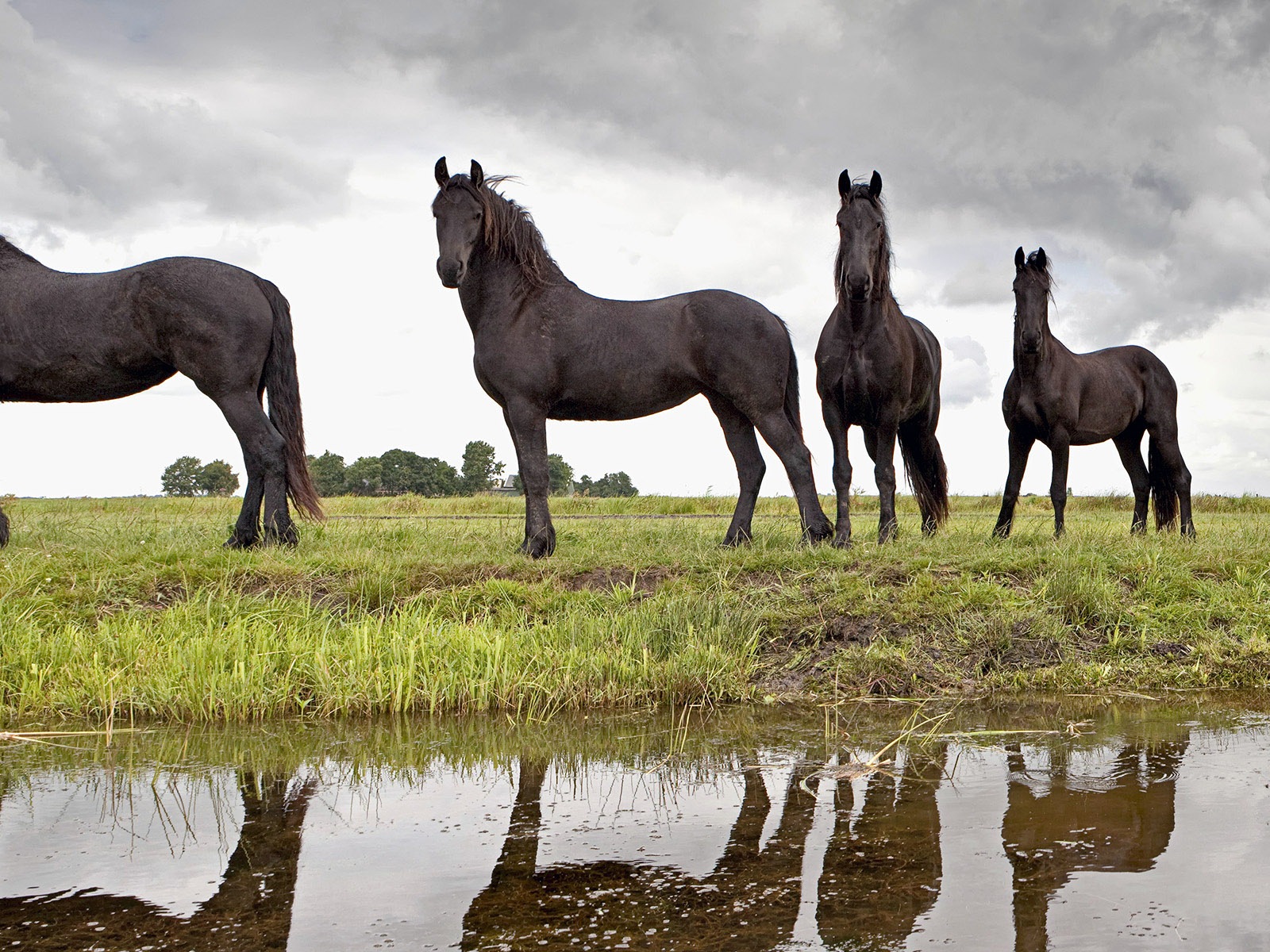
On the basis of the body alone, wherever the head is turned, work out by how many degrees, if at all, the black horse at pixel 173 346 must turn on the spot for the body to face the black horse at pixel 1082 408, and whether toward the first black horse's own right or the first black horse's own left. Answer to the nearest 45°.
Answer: approximately 180°

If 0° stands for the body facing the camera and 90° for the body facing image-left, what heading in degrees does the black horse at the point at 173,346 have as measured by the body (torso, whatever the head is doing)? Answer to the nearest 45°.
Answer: approximately 90°

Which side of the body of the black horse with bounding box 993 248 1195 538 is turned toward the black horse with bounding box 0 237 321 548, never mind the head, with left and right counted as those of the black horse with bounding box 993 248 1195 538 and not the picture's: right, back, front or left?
front

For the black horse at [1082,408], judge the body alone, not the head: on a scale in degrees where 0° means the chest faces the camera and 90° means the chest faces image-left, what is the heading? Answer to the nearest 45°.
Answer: approximately 45°

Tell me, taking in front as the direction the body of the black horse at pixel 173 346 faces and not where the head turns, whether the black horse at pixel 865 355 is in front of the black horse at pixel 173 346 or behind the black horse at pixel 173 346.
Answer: behind

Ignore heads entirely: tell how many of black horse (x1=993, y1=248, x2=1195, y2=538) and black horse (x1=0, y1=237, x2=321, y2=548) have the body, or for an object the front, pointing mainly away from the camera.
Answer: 0

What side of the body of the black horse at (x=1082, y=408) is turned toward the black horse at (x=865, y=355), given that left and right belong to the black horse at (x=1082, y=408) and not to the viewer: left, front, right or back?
front
